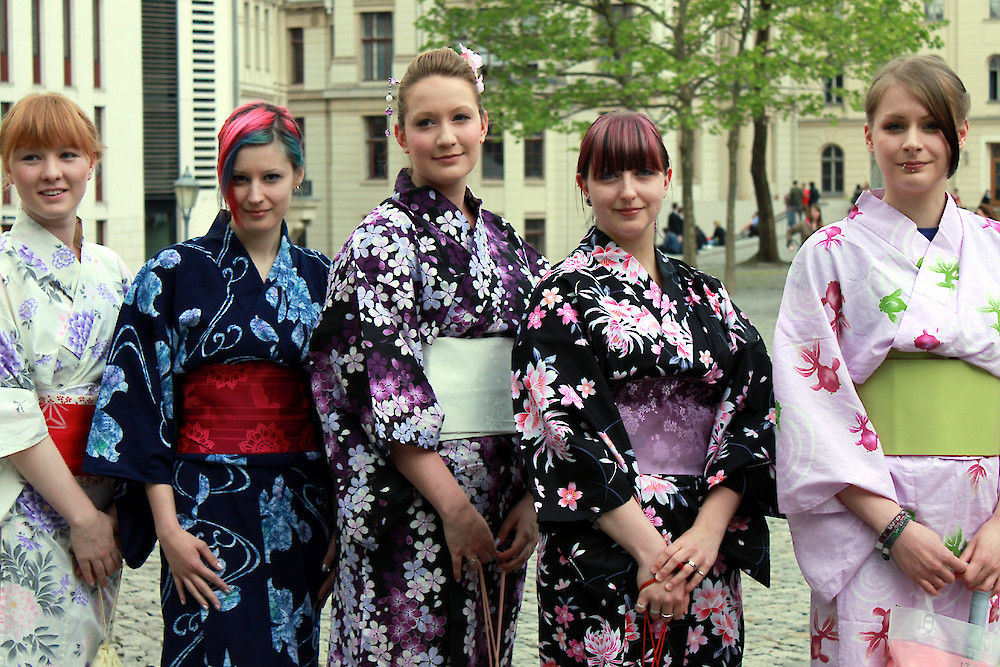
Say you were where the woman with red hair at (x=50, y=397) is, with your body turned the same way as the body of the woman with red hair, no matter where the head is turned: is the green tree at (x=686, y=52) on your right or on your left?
on your left

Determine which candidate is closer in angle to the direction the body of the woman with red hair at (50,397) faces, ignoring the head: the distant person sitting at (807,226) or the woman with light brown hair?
the woman with light brown hair

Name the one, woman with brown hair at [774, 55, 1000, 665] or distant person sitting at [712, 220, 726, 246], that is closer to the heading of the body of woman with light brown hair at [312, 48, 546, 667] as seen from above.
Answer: the woman with brown hair

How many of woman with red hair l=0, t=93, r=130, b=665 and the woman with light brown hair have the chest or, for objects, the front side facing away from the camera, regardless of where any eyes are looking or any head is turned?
0

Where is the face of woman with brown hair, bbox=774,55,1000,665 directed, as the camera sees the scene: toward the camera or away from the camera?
toward the camera

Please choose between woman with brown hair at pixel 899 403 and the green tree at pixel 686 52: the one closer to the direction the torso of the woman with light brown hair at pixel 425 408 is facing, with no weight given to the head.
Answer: the woman with brown hair

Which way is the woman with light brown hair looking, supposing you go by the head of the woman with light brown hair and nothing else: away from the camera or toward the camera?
toward the camera

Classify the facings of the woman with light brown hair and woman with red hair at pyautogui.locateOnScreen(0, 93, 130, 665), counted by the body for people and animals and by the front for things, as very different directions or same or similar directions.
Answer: same or similar directions

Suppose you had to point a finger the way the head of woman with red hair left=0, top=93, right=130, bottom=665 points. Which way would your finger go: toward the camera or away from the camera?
toward the camera
